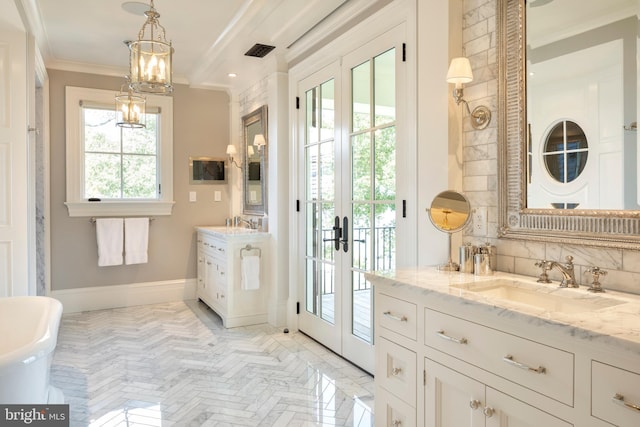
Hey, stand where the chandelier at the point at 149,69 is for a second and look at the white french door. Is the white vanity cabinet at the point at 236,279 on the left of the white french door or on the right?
left

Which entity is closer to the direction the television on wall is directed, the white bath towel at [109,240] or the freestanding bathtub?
the freestanding bathtub

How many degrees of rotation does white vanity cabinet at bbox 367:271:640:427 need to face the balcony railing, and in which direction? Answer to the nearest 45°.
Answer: approximately 90° to its right

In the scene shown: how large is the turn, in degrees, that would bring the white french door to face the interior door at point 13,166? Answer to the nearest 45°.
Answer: approximately 45° to its right

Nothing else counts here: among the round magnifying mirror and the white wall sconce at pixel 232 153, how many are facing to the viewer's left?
1

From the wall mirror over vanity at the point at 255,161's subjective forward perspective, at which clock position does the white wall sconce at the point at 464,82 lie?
The white wall sconce is roughly at 10 o'clock from the wall mirror over vanity.

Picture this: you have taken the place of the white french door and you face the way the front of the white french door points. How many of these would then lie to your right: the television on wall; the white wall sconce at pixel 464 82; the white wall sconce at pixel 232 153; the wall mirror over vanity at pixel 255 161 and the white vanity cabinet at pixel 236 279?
4
